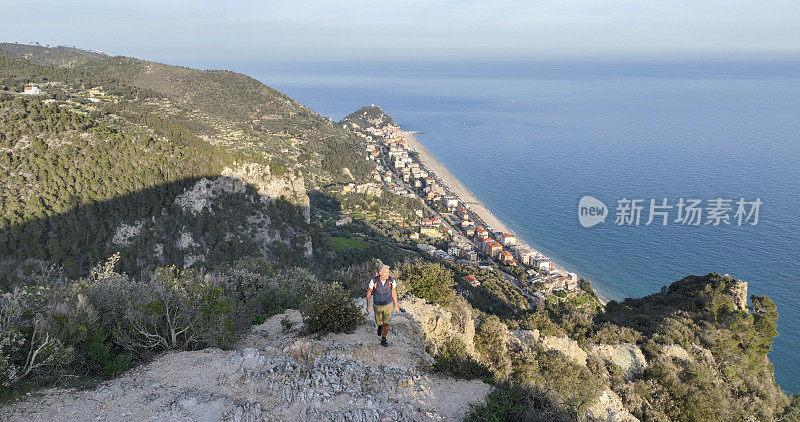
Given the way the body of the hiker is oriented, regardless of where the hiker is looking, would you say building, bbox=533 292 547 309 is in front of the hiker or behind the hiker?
behind

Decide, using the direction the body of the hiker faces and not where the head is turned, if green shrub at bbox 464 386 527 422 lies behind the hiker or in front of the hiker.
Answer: in front

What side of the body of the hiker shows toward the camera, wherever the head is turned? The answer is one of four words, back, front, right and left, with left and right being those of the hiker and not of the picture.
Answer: front

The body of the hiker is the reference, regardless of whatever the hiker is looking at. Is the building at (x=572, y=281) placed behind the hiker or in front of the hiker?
behind

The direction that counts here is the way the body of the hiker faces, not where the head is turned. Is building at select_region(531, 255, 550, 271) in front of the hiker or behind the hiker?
behind

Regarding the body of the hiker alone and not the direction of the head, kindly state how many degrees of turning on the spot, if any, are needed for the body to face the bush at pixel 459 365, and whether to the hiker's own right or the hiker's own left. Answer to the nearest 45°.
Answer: approximately 90° to the hiker's own left

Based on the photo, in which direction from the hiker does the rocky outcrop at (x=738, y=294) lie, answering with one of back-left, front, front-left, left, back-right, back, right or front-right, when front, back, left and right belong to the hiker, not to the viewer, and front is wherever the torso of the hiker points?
back-left

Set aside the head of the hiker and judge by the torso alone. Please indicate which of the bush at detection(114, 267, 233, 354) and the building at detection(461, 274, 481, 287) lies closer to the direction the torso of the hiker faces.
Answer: the bush

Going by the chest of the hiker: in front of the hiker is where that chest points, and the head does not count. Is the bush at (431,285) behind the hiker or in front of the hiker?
behind

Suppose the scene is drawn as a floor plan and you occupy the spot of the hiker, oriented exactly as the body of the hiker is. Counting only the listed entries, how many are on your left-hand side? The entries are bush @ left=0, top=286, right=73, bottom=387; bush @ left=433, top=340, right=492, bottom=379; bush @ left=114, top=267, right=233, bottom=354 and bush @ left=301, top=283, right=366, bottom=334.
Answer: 1
